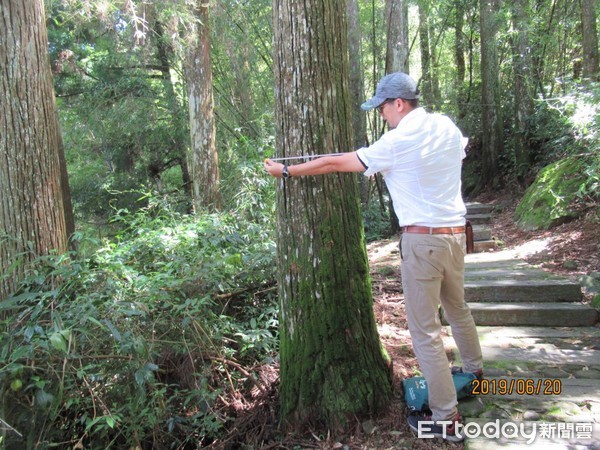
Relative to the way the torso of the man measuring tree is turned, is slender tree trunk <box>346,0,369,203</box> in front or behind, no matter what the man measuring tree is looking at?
in front

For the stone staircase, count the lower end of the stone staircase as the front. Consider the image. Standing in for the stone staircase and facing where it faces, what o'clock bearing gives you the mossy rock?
The mossy rock is roughly at 6 o'clock from the stone staircase.

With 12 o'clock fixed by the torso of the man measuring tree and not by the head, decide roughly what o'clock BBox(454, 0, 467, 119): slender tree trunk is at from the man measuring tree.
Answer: The slender tree trunk is roughly at 2 o'clock from the man measuring tree.

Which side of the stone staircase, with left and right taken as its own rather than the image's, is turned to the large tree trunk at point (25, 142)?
right

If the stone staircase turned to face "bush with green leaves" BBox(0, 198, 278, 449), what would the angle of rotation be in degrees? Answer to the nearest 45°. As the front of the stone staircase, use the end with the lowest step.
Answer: approximately 45° to its right

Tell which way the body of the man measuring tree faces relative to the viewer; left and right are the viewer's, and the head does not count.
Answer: facing away from the viewer and to the left of the viewer

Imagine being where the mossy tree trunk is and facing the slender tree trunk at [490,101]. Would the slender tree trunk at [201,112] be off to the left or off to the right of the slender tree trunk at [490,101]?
left

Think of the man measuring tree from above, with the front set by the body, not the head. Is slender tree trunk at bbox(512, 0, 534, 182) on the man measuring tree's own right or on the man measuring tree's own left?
on the man measuring tree's own right

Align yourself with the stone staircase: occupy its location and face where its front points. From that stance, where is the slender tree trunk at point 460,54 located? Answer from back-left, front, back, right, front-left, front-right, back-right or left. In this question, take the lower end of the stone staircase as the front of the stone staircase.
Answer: back

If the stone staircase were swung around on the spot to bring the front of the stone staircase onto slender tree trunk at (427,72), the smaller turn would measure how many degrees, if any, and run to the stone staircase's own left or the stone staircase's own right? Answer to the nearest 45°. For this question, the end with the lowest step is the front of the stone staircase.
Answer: approximately 180°
